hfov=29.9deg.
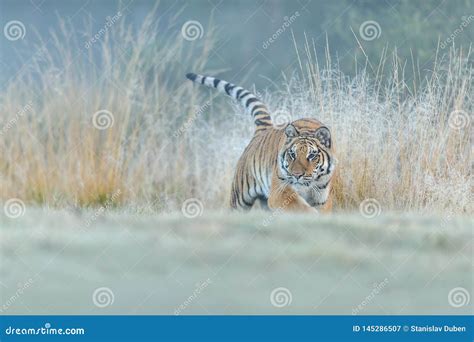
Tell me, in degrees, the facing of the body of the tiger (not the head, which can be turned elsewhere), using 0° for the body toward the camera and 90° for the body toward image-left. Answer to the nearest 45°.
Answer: approximately 315°
